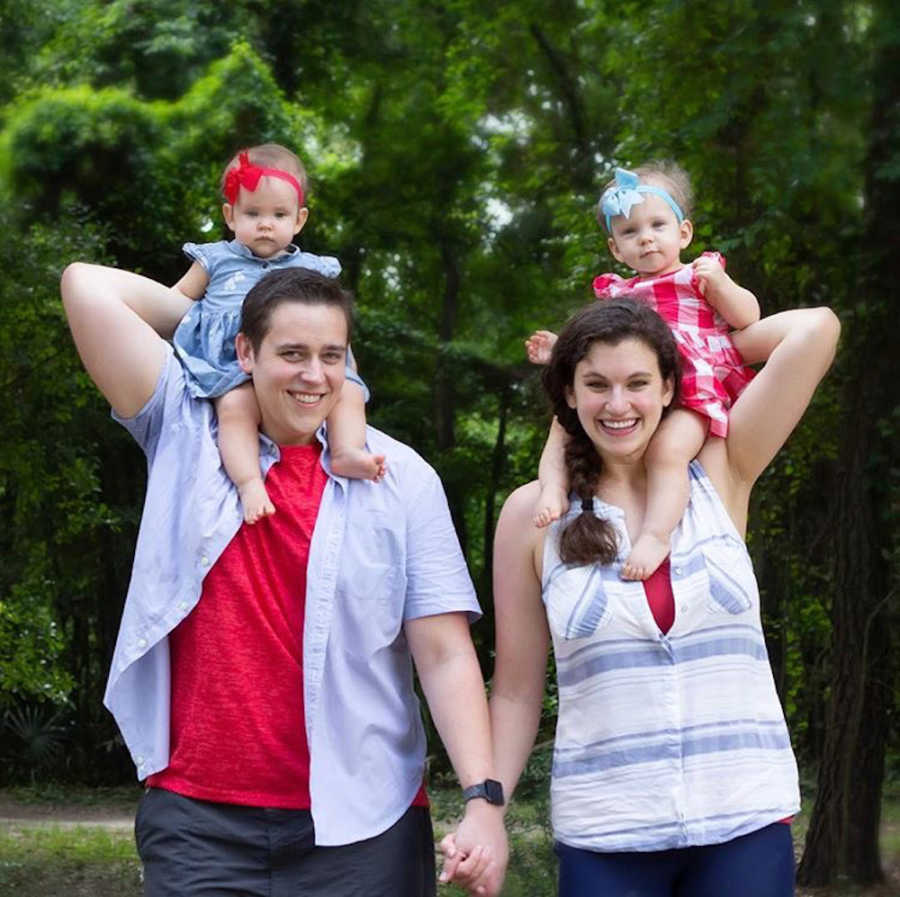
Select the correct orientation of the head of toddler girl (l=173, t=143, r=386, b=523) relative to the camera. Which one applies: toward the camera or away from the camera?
toward the camera

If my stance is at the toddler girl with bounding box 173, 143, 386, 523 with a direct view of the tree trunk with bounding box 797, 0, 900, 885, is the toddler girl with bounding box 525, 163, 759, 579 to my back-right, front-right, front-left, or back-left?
front-right

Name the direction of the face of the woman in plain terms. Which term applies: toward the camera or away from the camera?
toward the camera

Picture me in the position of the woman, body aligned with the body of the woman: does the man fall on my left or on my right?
on my right

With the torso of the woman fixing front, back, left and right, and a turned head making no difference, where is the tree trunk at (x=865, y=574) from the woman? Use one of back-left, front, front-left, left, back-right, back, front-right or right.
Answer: back

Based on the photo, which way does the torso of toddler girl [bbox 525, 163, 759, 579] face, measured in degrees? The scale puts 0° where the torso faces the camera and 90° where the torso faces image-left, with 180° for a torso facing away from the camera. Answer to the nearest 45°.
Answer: approximately 45°

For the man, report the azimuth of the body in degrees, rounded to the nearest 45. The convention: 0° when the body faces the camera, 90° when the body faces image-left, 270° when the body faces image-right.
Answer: approximately 0°

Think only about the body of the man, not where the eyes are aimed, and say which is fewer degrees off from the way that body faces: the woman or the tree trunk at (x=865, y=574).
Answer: the woman

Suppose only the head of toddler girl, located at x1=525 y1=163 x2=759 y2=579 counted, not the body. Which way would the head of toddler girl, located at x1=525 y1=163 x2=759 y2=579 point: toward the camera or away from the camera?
toward the camera

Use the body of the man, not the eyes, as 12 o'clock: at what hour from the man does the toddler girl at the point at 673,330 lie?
The toddler girl is roughly at 9 o'clock from the man.

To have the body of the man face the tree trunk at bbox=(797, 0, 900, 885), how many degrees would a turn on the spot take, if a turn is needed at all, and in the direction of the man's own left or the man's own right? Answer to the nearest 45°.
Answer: approximately 135° to the man's own left

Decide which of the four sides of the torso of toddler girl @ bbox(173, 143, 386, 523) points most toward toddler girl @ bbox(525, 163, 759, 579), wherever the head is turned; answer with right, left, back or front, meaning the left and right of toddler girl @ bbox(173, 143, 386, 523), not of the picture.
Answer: left

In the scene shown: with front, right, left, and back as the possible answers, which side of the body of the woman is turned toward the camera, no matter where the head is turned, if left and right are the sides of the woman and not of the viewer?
front

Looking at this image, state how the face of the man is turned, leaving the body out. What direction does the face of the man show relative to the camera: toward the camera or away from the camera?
toward the camera
